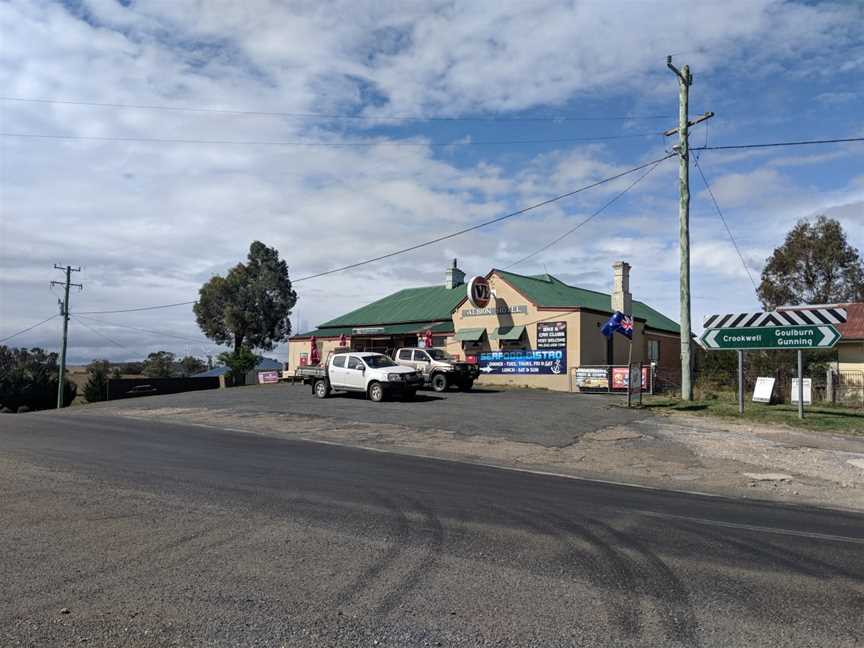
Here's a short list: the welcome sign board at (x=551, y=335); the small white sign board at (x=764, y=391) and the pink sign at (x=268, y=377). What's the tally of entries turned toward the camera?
3

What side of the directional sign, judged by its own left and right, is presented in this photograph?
front

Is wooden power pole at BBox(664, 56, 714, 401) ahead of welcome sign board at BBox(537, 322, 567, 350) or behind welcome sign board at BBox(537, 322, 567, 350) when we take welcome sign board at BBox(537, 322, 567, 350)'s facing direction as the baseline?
ahead

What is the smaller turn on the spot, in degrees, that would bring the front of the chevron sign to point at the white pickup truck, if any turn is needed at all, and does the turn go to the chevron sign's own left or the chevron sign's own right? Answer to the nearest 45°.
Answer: approximately 90° to the chevron sign's own right

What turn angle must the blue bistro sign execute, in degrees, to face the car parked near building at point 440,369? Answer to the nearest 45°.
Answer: approximately 45° to its right

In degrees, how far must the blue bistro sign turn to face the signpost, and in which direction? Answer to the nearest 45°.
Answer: approximately 45° to its left

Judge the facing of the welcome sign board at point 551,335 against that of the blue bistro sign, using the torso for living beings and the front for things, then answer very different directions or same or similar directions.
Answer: same or similar directions

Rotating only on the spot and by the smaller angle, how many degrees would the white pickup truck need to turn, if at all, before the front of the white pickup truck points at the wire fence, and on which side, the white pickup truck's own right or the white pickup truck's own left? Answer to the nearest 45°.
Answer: approximately 45° to the white pickup truck's own left

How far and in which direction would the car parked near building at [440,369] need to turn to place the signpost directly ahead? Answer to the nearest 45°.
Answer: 0° — it already faces it

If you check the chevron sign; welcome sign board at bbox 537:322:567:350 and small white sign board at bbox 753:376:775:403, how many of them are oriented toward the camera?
3

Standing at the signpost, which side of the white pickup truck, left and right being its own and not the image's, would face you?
front

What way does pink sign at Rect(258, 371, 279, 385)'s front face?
toward the camera

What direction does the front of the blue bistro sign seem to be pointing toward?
toward the camera

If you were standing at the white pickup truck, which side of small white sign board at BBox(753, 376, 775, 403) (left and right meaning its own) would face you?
right
